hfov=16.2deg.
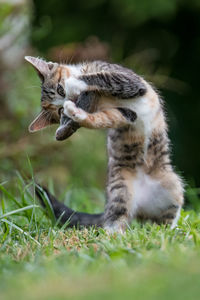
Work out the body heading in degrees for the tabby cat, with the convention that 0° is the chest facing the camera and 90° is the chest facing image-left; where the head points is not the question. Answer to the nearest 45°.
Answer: approximately 0°
